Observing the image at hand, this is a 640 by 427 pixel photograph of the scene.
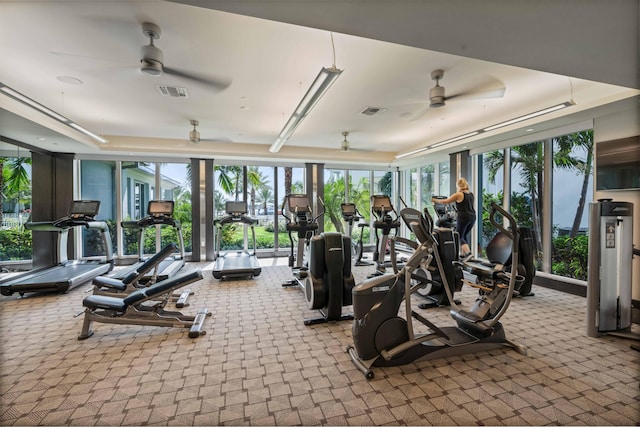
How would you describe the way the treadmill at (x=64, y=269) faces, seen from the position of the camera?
facing away from the viewer and to the right of the viewer

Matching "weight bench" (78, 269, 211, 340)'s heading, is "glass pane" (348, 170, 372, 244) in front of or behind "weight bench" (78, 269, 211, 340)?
behind

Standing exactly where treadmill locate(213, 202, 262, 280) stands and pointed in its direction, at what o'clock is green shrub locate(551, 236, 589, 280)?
The green shrub is roughly at 4 o'clock from the treadmill.

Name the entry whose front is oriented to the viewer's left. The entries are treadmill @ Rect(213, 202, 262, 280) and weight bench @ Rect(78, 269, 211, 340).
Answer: the weight bench

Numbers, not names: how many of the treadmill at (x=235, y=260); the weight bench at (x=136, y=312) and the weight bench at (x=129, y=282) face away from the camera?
1

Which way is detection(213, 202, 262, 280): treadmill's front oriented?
away from the camera

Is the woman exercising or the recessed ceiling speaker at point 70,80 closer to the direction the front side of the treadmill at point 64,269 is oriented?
the woman exercising

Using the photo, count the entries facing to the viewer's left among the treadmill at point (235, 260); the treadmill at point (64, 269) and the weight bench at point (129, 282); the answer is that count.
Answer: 1

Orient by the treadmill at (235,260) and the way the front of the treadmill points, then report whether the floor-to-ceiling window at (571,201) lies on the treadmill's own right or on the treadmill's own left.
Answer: on the treadmill's own right

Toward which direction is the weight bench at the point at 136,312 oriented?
to the viewer's left

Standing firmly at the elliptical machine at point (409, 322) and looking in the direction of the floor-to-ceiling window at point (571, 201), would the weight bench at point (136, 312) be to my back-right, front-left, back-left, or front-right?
back-left
